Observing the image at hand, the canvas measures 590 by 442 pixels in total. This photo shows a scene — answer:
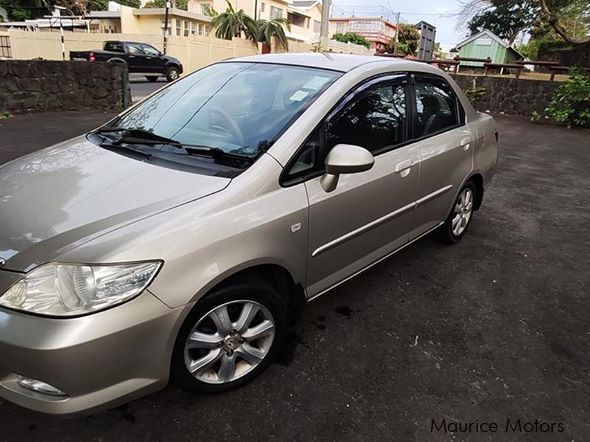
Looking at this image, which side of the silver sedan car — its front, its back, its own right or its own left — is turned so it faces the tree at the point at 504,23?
back

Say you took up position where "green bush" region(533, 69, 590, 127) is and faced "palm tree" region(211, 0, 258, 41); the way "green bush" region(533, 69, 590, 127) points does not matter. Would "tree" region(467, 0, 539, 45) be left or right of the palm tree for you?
right

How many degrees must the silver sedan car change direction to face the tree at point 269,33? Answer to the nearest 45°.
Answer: approximately 135° to its right

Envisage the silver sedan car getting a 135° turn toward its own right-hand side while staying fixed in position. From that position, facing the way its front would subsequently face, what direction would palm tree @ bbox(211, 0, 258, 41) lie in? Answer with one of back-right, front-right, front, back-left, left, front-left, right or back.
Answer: front

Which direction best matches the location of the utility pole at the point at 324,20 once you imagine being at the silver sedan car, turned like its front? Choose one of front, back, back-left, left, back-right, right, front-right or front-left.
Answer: back-right

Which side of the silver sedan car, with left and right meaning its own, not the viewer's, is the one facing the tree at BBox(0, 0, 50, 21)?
right

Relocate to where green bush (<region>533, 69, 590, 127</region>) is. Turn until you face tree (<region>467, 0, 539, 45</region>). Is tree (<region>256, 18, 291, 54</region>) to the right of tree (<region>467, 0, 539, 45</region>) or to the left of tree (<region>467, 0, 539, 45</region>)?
left
